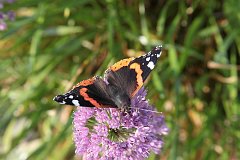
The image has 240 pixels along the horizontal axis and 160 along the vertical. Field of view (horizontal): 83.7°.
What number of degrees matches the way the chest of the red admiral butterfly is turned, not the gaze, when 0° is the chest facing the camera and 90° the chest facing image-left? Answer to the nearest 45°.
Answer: approximately 315°
